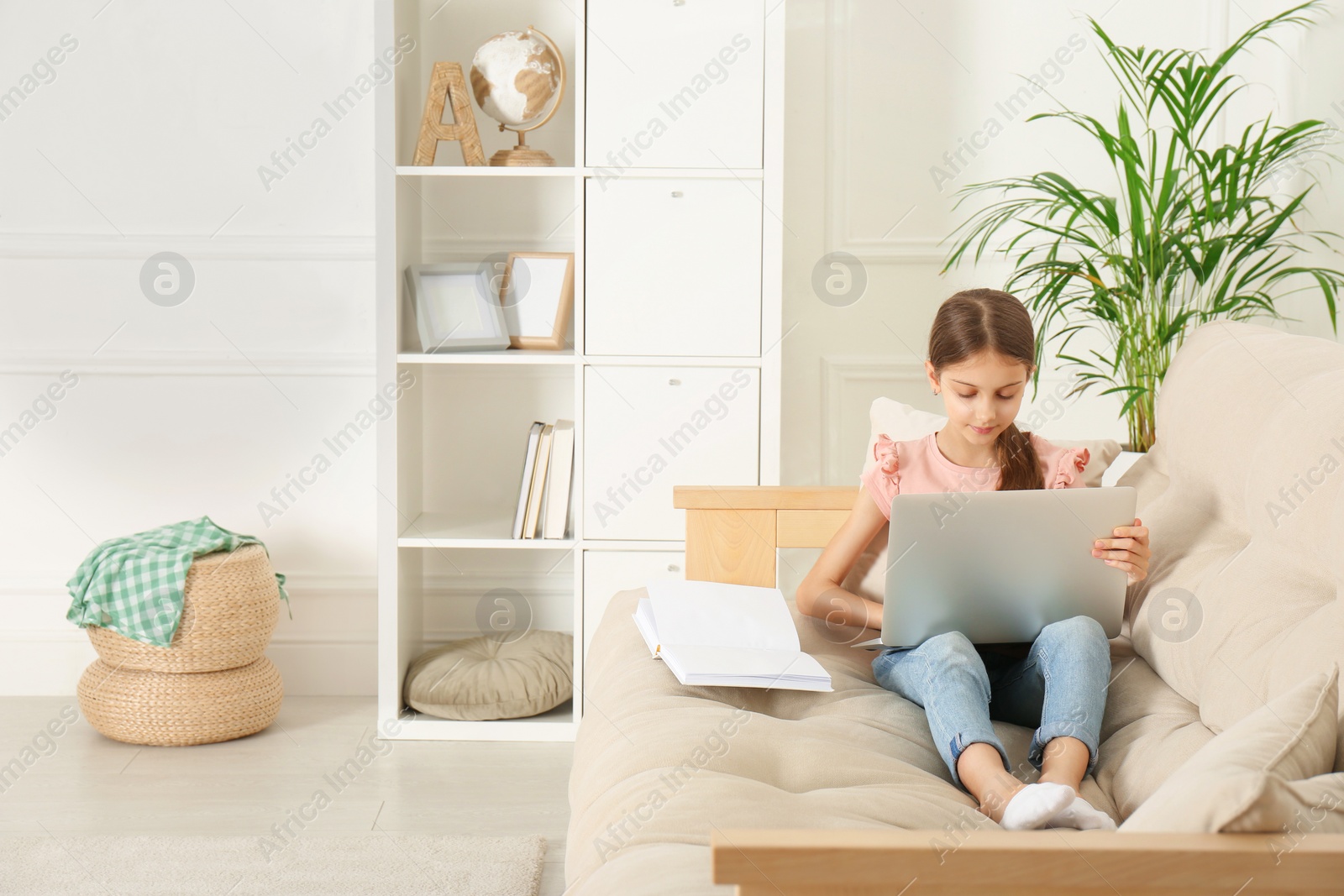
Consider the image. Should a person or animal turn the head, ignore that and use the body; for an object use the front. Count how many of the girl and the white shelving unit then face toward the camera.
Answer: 2

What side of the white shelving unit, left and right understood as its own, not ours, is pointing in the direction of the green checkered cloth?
right

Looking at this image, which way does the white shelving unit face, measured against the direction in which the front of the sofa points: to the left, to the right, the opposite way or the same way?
to the left

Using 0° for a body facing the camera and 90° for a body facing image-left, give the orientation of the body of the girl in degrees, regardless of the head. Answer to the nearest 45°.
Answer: approximately 0°

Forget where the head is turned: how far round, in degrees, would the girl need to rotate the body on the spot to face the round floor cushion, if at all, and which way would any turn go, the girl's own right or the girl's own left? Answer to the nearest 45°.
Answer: approximately 135° to the girl's own right

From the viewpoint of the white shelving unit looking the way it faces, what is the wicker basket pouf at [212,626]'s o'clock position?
The wicker basket pouf is roughly at 3 o'clock from the white shelving unit.

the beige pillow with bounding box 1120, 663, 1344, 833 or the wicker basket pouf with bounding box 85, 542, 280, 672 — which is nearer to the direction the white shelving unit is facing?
the beige pillow

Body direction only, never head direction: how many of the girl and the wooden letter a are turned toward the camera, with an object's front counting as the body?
2

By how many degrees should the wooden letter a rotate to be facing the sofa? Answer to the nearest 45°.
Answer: approximately 45° to its left

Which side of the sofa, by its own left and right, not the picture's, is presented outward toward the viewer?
left
